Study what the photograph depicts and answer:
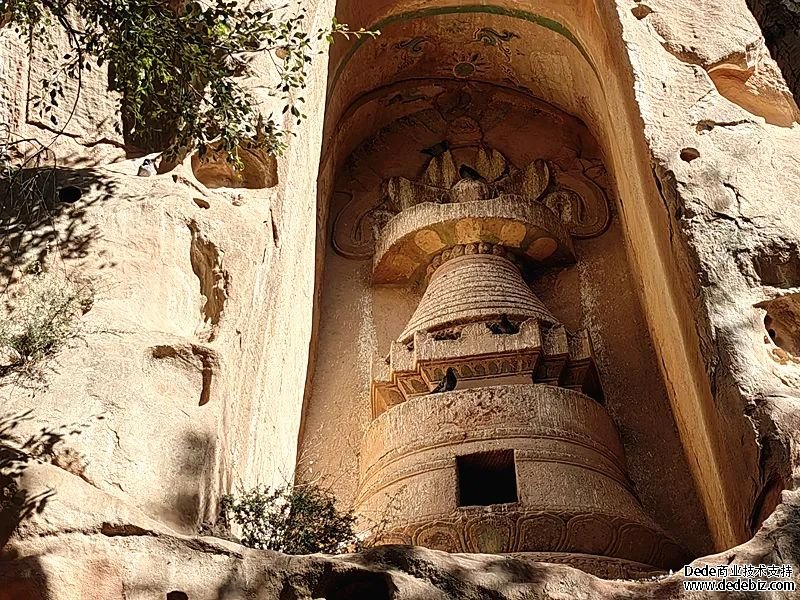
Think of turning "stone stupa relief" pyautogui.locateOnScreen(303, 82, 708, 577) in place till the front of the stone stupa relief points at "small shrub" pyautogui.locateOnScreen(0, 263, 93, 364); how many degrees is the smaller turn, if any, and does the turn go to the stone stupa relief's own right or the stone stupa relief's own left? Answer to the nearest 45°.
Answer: approximately 45° to the stone stupa relief's own right

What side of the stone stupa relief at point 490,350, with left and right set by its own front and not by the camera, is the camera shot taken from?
front

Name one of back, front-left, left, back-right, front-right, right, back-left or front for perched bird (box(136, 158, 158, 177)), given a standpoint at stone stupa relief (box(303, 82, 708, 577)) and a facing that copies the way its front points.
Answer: front-right
